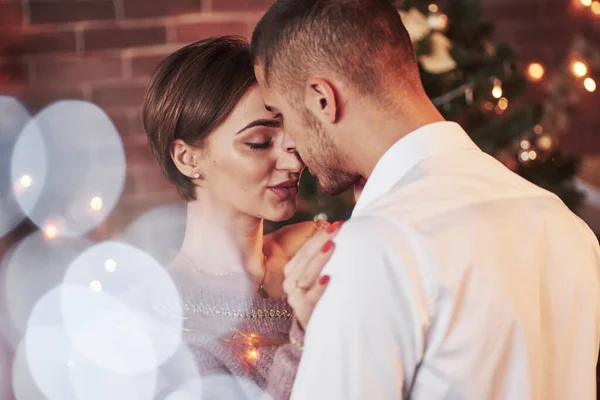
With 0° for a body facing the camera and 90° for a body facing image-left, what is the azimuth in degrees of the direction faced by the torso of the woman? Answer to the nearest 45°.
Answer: approximately 315°

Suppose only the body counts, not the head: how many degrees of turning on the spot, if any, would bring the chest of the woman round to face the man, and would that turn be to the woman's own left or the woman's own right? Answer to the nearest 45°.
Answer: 0° — they already face them

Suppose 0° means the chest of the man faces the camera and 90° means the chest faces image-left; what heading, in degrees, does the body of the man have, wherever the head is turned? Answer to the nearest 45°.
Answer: approximately 135°

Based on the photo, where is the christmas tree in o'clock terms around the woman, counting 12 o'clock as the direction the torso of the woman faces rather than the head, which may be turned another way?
The christmas tree is roughly at 9 o'clock from the woman.

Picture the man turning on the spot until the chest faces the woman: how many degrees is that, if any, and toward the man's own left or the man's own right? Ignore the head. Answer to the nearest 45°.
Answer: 0° — they already face them

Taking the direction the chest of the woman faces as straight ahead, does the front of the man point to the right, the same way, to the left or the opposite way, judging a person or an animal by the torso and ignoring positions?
the opposite way

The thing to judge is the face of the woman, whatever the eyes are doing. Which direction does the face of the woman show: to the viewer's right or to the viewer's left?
to the viewer's right

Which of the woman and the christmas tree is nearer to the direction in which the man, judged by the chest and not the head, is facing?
the woman
